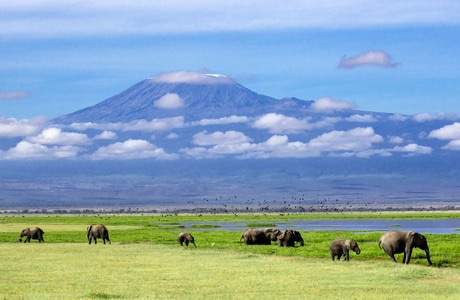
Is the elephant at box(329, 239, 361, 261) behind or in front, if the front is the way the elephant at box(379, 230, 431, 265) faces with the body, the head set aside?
behind

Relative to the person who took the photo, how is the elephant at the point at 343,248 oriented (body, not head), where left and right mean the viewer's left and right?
facing to the right of the viewer

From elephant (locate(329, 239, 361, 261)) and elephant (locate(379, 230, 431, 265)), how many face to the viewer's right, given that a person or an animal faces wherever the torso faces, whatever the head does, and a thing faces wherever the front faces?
2

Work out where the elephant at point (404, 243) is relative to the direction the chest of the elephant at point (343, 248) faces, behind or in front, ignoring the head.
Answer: in front

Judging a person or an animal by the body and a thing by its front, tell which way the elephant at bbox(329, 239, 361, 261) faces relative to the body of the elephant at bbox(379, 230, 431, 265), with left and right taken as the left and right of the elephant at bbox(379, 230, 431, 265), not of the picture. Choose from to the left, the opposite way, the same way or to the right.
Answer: the same way
